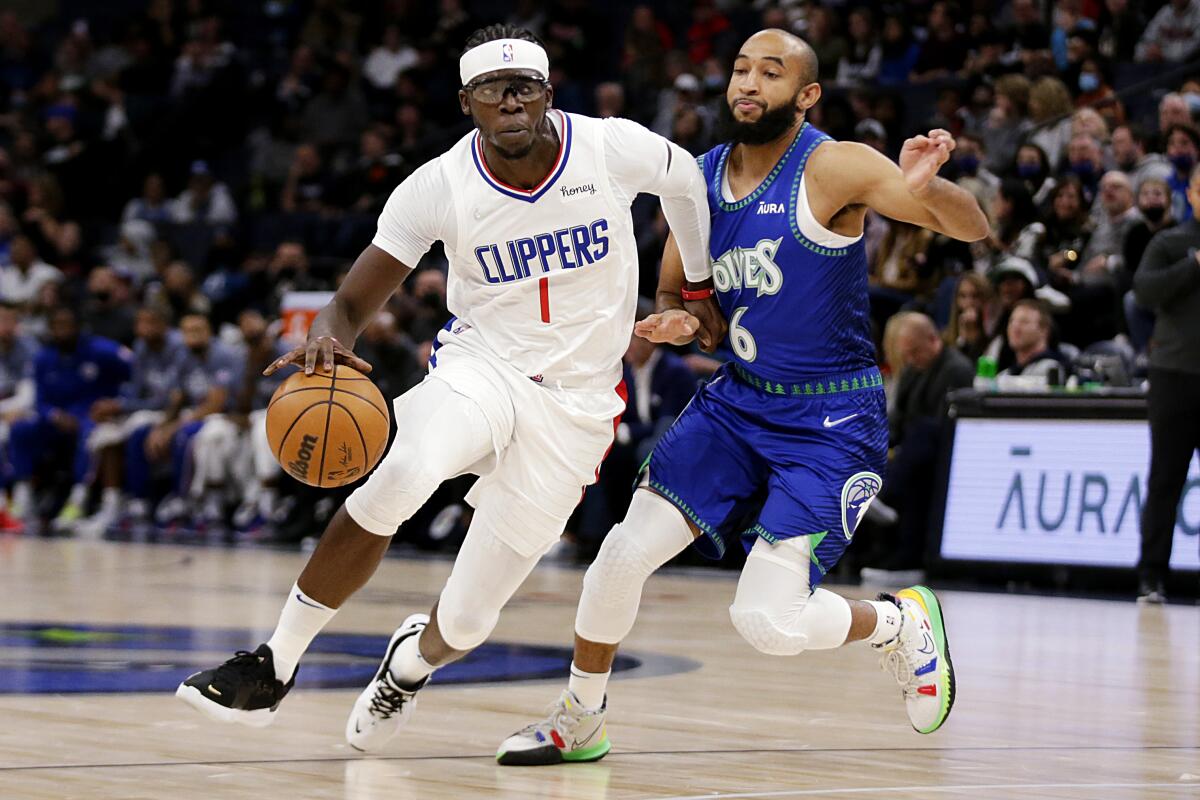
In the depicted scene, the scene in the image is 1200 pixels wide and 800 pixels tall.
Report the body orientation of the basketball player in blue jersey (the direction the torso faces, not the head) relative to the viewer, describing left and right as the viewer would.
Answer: facing the viewer and to the left of the viewer

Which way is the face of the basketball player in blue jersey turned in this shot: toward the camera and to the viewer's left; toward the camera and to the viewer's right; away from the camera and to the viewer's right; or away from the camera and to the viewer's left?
toward the camera and to the viewer's left

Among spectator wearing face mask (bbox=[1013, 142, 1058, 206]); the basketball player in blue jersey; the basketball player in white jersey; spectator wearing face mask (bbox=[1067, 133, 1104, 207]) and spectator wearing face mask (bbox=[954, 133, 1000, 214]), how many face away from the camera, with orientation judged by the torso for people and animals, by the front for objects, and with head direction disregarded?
0

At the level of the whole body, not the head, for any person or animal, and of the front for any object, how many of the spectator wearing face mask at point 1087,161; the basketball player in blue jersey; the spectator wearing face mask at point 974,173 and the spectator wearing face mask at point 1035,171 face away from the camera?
0

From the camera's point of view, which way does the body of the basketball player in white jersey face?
toward the camera

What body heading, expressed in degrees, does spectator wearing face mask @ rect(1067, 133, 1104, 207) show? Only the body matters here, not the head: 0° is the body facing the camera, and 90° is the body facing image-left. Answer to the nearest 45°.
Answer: approximately 45°

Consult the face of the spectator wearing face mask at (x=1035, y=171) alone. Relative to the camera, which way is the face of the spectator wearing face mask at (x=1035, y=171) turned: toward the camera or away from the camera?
toward the camera

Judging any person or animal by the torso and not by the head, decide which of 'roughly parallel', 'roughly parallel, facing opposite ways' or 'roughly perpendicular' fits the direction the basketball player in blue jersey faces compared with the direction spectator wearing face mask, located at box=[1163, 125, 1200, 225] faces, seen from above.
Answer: roughly parallel

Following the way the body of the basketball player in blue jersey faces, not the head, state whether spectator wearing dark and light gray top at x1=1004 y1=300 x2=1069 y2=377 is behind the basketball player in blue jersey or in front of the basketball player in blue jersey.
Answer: behind

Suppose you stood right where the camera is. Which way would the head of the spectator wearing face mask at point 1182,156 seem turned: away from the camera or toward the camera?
toward the camera

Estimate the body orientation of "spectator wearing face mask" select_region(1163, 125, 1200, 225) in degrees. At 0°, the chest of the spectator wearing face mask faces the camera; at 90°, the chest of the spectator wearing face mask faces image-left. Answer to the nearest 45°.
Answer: approximately 45°

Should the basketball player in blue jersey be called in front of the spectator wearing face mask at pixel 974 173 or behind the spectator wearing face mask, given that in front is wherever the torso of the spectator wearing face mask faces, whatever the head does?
in front

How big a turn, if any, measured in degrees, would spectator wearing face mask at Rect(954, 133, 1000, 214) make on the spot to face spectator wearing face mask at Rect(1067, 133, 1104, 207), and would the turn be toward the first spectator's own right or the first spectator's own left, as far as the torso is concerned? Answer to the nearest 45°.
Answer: approximately 135° to the first spectator's own left
